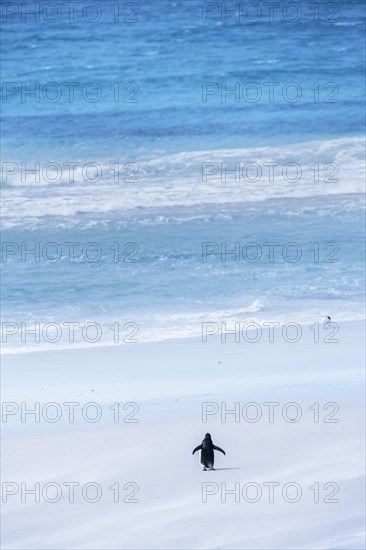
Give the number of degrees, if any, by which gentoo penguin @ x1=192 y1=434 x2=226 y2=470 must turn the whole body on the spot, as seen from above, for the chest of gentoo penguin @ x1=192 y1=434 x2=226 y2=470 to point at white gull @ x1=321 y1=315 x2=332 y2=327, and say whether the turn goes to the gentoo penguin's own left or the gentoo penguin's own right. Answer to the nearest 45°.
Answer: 0° — it already faces it

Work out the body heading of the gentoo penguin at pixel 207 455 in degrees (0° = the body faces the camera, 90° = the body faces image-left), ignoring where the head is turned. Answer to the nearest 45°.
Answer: approximately 180°
